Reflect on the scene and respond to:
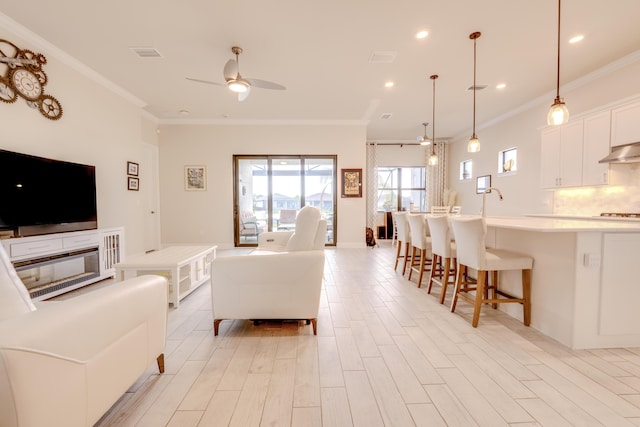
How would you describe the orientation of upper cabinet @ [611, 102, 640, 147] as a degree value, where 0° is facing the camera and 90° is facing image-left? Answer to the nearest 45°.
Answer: approximately 45°

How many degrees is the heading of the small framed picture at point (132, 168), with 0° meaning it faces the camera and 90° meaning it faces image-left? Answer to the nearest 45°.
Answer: approximately 315°

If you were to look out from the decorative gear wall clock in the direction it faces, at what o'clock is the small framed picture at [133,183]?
The small framed picture is roughly at 9 o'clock from the decorative gear wall clock.

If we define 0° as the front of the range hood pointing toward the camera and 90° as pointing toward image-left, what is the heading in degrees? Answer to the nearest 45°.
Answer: approximately 45°

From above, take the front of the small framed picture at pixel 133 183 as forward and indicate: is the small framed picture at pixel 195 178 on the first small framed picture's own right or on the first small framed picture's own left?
on the first small framed picture's own left

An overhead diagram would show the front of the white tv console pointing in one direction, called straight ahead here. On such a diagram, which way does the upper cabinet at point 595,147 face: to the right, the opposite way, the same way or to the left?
the opposite way

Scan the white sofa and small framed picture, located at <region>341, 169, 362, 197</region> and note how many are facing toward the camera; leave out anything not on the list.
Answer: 1

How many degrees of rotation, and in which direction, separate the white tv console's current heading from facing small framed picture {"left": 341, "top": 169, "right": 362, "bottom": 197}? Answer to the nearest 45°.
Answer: approximately 45° to its left

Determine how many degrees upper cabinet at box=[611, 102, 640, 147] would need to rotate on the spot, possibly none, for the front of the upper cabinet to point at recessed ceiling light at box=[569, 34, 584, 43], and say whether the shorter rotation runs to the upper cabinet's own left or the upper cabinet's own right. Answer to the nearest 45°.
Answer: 0° — it already faces it
